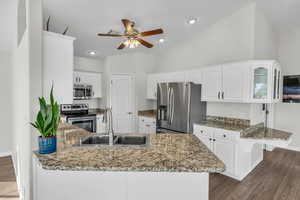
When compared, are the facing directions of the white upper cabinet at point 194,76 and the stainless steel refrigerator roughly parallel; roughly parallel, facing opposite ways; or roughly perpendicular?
roughly parallel

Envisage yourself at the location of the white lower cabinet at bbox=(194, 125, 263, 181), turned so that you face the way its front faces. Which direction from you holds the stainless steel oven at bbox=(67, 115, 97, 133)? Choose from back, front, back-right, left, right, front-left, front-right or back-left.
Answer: front-right

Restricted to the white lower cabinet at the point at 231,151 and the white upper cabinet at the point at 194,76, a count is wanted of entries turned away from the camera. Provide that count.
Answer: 0

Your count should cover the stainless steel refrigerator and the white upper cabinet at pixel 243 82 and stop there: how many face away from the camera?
0

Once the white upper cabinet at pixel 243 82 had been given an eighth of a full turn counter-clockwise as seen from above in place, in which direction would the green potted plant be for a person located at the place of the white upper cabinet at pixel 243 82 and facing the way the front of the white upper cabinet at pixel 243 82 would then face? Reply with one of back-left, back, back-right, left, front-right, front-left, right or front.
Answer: front-right

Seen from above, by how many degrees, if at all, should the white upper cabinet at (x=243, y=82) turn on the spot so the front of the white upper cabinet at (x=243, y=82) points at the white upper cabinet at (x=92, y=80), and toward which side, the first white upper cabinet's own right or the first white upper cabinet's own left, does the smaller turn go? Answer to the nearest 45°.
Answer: approximately 45° to the first white upper cabinet's own right

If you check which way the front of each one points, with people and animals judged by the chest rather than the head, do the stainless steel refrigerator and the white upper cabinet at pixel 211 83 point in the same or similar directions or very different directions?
same or similar directions

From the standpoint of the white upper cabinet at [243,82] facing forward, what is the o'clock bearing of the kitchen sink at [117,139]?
The kitchen sink is roughly at 12 o'clock from the white upper cabinet.

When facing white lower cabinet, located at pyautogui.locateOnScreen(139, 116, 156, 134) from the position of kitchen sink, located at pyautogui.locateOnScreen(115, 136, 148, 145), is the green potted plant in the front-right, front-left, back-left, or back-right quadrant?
back-left

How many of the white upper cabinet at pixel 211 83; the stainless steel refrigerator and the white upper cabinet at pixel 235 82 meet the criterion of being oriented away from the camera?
0

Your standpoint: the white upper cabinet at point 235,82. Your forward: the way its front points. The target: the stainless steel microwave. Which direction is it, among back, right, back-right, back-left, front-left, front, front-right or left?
front-right

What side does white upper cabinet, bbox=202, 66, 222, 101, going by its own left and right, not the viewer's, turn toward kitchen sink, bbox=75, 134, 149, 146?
front

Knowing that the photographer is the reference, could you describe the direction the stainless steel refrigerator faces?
facing the viewer and to the left of the viewer

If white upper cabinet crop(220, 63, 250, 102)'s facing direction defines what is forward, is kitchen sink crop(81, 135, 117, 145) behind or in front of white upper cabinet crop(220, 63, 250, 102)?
in front
